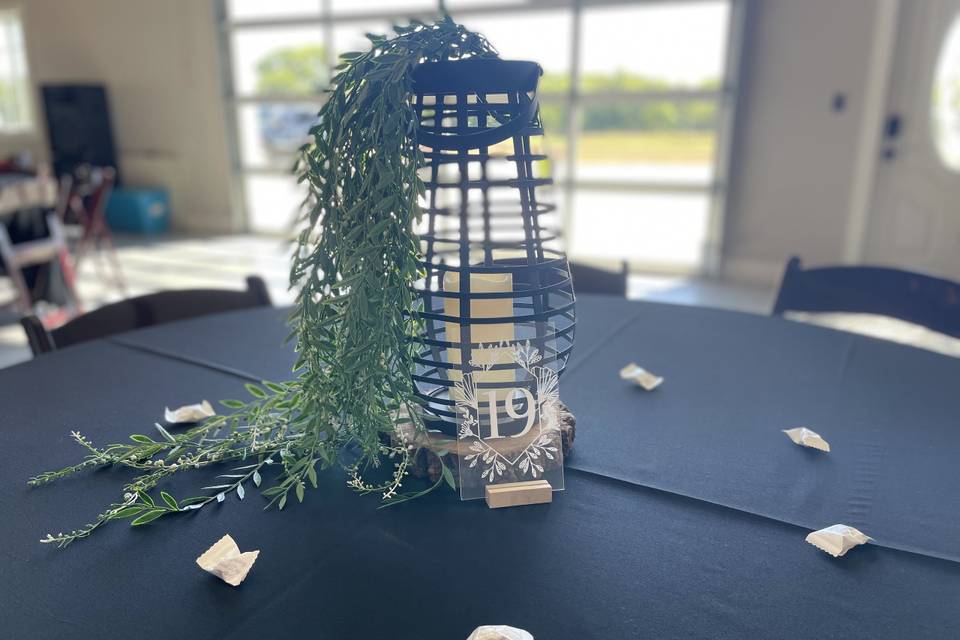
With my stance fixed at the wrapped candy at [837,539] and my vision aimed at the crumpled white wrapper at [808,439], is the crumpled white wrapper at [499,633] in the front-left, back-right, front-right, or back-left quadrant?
back-left

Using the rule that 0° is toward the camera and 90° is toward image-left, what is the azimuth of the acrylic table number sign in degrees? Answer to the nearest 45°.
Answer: approximately 0°

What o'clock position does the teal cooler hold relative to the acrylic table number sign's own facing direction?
The teal cooler is roughly at 5 o'clock from the acrylic table number sign.

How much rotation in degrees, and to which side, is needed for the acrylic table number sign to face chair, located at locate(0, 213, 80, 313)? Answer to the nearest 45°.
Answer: approximately 135° to its right

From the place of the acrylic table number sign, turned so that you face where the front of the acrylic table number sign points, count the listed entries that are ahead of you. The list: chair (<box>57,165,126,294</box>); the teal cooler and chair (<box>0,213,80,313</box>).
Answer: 0

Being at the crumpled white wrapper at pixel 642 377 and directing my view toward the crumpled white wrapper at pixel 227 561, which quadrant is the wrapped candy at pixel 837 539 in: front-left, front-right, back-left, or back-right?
front-left
